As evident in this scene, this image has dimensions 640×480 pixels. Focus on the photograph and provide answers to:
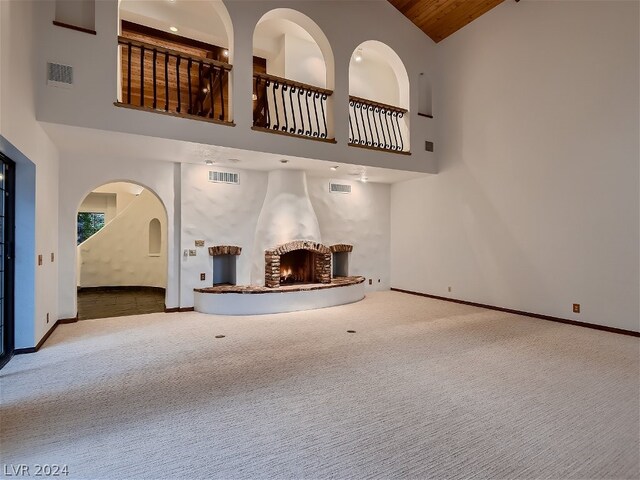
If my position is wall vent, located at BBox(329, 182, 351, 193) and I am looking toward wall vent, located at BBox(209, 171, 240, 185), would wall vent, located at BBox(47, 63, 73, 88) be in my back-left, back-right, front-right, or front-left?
front-left

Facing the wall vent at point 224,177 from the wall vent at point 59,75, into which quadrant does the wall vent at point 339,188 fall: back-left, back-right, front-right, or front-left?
front-right

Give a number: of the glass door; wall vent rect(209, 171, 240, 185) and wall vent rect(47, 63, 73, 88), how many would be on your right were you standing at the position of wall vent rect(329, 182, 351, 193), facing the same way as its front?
3

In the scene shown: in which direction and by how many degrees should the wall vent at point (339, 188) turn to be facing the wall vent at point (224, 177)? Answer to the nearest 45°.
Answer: approximately 90° to its right

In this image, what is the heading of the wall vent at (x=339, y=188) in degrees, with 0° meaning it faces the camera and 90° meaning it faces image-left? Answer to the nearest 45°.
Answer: approximately 315°

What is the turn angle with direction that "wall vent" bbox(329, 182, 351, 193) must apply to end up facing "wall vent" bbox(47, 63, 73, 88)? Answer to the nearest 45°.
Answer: approximately 90° to its right
